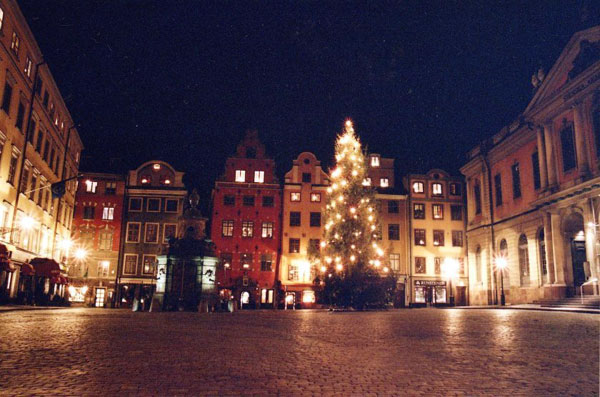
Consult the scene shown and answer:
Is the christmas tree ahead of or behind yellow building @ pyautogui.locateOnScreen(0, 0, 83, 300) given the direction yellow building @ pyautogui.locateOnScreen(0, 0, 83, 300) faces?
ahead

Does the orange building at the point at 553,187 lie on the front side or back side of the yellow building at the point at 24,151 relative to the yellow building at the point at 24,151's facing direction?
on the front side

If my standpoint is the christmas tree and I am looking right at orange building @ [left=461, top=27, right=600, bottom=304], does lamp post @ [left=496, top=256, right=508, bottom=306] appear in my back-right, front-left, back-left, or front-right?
front-left

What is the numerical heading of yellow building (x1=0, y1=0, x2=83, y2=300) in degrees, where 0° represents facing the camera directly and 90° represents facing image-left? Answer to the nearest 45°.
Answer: approximately 270°
